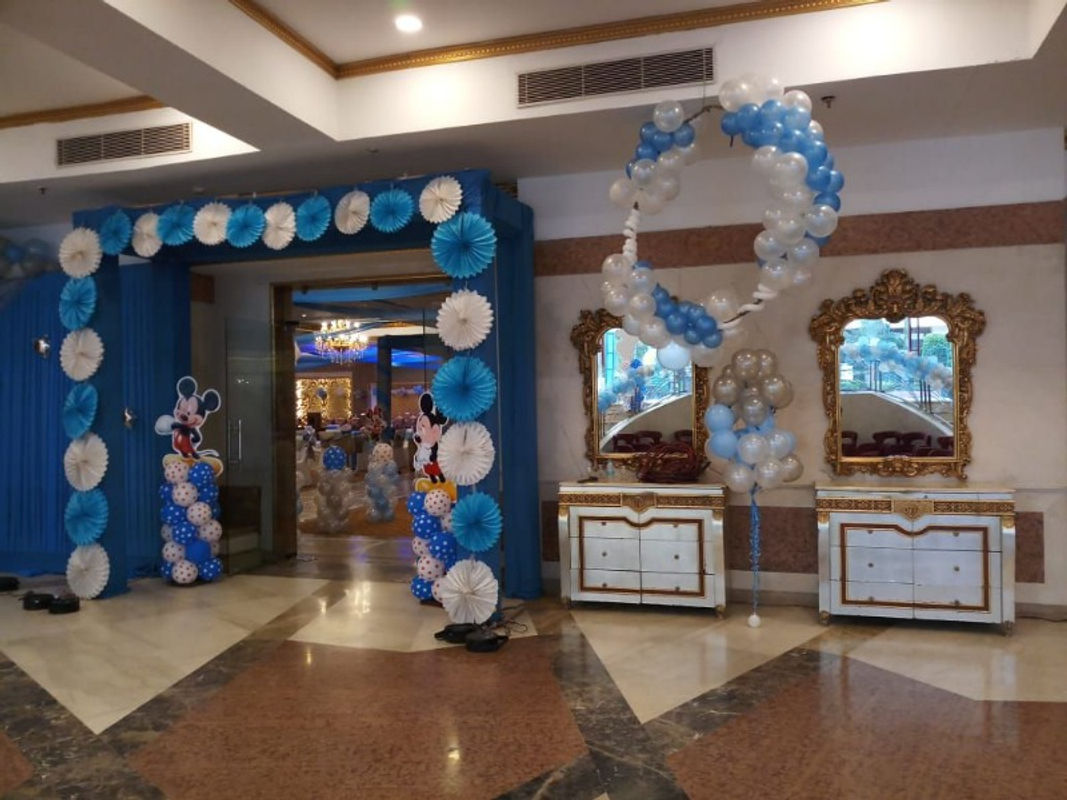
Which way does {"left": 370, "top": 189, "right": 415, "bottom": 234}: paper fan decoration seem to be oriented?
toward the camera

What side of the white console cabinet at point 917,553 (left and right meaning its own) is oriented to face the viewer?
front

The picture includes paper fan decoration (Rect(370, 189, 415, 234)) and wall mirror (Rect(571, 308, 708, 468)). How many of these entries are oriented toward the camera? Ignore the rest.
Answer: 2

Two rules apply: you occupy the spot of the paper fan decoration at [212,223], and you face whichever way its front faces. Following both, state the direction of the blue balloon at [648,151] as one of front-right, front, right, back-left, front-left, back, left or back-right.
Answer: front-left

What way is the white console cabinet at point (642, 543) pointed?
toward the camera

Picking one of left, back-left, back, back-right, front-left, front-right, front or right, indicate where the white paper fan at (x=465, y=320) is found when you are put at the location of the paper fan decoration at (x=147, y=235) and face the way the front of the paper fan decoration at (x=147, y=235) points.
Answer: front-left

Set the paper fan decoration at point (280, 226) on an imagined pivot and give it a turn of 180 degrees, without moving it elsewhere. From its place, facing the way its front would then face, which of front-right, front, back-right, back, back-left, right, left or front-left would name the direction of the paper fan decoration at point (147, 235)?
front-left

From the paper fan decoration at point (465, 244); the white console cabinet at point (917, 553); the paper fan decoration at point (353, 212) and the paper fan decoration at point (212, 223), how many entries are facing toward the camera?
4

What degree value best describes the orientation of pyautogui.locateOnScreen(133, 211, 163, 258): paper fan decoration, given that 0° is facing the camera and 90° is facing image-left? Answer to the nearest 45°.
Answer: approximately 0°

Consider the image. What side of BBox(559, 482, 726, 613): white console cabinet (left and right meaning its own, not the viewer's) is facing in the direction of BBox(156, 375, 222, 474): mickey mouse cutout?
right

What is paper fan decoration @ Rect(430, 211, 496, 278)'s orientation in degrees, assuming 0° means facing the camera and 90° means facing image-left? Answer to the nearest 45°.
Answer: approximately 0°
